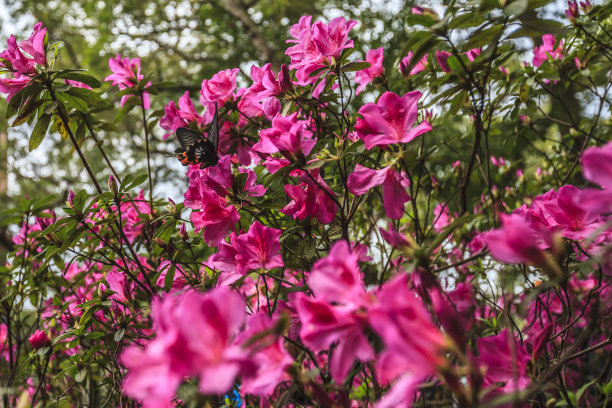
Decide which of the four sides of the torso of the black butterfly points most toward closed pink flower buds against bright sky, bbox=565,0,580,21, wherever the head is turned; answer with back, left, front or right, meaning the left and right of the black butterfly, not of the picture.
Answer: front

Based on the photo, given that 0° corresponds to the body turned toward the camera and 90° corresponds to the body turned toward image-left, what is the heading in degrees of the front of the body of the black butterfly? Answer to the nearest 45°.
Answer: approximately 270°
